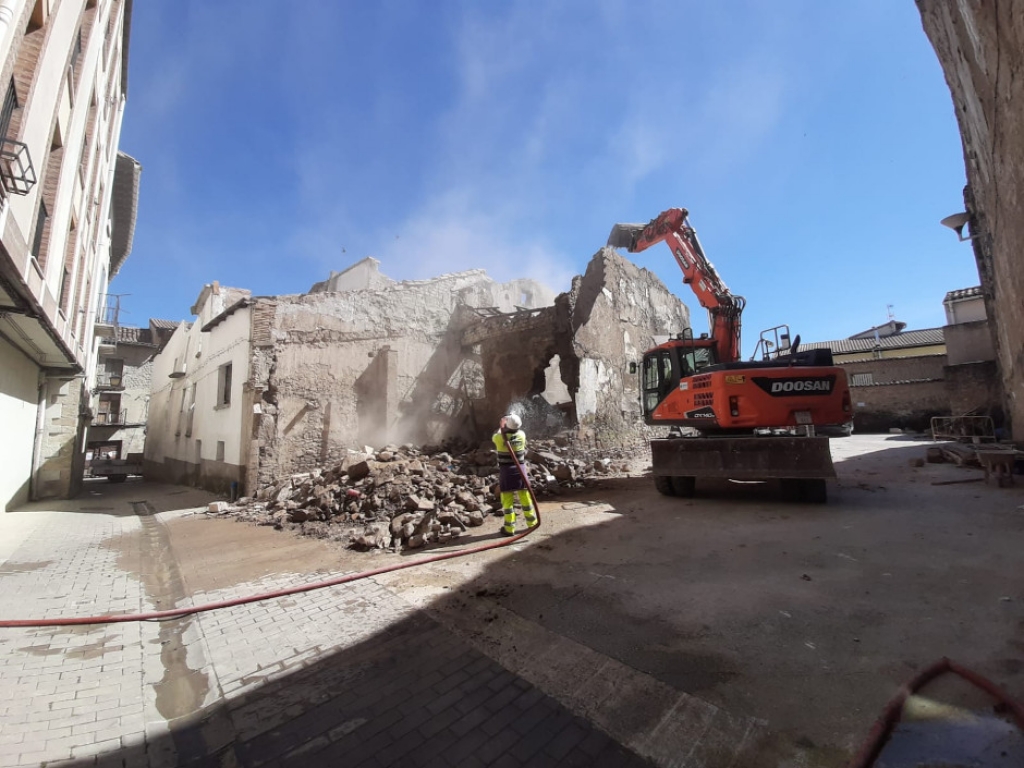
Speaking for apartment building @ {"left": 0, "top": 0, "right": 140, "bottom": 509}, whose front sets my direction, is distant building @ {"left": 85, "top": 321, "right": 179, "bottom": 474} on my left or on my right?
on my left

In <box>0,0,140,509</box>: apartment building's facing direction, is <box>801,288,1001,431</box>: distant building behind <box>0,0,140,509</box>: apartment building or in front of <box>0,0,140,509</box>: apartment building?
in front

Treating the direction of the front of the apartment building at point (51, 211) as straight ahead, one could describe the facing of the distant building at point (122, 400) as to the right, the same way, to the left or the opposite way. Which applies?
to the right

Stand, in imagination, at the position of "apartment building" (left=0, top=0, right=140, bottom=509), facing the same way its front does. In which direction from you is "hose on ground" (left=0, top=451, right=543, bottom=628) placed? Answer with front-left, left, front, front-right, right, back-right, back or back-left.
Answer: right

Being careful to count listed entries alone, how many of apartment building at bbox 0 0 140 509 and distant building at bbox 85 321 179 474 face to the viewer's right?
1

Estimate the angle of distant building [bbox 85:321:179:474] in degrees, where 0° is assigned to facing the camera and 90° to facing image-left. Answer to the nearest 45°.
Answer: approximately 0°

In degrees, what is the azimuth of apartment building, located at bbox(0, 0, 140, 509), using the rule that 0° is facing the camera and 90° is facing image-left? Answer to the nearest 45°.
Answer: approximately 270°
